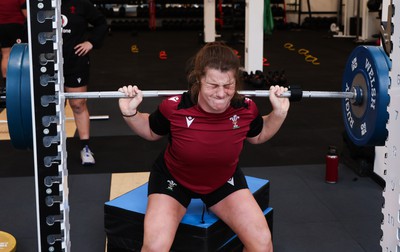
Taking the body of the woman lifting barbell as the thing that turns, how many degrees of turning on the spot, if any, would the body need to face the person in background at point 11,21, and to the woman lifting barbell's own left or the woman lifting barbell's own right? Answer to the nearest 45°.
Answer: approximately 135° to the woman lifting barbell's own right

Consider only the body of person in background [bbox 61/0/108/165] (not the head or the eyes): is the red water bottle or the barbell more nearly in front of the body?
the barbell

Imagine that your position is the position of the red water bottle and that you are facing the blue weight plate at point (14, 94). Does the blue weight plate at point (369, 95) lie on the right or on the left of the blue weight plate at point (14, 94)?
left

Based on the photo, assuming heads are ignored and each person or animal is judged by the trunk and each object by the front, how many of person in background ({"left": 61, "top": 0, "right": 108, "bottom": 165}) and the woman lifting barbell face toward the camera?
2

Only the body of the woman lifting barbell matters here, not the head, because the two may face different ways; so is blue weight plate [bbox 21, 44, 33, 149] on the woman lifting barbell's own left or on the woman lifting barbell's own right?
on the woman lifting barbell's own right

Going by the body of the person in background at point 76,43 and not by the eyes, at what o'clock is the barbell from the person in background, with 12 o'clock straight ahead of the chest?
The barbell is roughly at 11 o'clock from the person in background.

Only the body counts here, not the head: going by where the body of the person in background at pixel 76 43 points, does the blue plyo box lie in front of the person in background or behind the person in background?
in front

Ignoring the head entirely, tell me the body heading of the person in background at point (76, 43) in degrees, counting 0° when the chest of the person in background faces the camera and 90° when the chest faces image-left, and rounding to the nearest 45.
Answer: approximately 0°

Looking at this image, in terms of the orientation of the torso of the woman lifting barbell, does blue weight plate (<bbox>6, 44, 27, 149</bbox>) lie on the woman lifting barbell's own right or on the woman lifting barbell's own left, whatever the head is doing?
on the woman lifting barbell's own right

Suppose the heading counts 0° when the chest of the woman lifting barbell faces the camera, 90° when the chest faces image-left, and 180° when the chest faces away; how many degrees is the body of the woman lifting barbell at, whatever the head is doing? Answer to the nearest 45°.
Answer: approximately 0°
